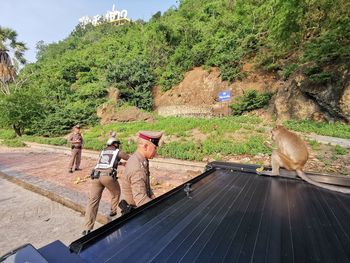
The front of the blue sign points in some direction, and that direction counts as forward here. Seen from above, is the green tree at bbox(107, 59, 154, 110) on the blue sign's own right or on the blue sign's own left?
on the blue sign's own right

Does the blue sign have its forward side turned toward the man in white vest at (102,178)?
yes

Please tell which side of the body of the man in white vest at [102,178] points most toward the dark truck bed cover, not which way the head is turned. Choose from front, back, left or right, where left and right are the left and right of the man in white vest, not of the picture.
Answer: right

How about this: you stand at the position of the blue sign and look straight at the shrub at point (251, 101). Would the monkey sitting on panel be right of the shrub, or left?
right

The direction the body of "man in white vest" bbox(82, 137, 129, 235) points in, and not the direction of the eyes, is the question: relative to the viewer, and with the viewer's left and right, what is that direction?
facing away from the viewer and to the right of the viewer

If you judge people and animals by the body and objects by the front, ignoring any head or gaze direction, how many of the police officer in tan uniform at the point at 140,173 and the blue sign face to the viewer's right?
1

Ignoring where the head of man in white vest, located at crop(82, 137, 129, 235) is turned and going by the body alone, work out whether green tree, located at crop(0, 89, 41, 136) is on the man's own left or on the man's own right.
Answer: on the man's own left

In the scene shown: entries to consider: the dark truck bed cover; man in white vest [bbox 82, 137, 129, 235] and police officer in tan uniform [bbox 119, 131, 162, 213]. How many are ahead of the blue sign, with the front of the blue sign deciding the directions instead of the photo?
3

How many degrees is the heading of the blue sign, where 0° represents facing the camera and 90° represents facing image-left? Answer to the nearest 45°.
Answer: approximately 0°

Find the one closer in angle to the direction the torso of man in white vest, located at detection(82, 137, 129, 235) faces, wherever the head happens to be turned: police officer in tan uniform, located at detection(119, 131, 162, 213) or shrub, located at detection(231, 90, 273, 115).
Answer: the shrub

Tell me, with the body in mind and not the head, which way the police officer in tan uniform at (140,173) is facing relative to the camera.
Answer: to the viewer's right
